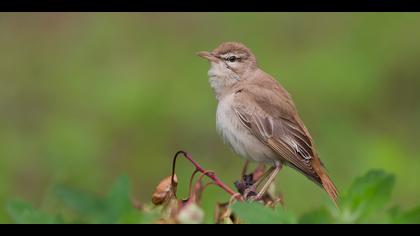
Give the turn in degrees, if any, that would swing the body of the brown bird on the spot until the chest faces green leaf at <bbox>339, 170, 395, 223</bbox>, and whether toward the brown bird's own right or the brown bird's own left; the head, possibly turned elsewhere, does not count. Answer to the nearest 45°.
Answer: approximately 90° to the brown bird's own left

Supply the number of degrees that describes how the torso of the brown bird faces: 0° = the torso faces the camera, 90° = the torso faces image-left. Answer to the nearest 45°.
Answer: approximately 90°

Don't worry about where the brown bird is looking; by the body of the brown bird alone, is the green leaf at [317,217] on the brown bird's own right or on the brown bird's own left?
on the brown bird's own left
